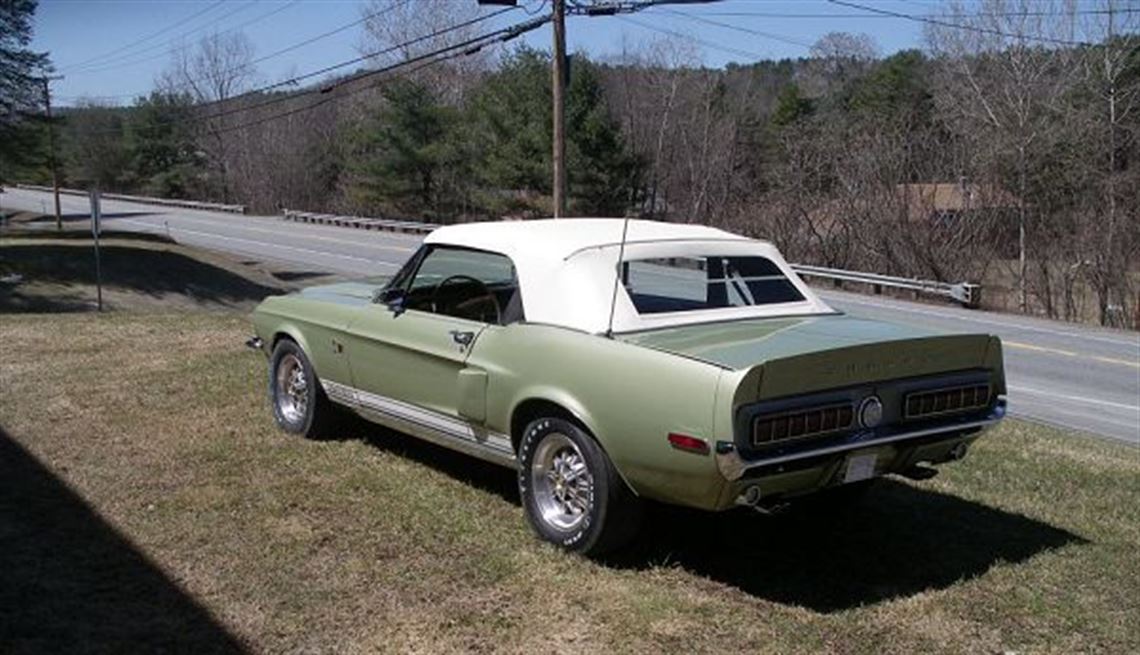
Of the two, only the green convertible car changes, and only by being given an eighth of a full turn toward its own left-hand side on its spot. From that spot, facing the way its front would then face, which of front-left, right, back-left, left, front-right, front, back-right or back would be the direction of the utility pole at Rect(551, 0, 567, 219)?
right

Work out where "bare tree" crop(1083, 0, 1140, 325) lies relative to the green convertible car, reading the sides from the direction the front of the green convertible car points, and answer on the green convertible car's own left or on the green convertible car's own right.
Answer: on the green convertible car's own right

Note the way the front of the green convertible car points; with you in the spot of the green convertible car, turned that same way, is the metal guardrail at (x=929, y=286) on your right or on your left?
on your right

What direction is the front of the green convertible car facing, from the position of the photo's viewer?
facing away from the viewer and to the left of the viewer
